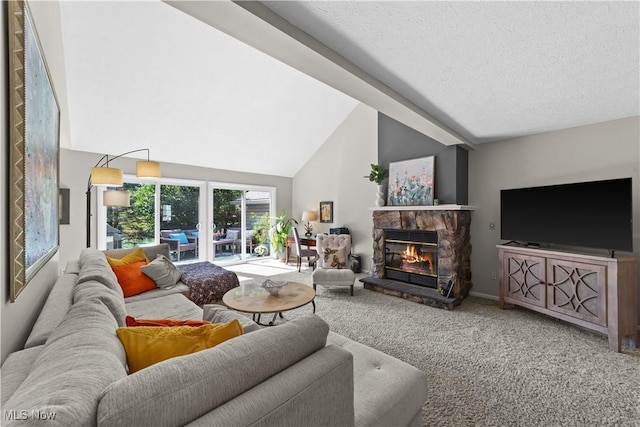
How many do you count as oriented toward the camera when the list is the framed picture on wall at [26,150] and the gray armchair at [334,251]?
1

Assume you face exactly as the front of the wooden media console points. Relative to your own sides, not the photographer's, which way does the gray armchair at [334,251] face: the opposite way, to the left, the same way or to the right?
to the left

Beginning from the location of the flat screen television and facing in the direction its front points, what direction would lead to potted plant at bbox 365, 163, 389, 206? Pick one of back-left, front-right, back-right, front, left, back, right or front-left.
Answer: front-right

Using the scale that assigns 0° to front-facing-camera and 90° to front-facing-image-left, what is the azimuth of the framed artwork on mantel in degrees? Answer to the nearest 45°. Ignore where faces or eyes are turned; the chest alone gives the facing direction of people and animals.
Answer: approximately 45°

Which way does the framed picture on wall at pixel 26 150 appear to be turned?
to the viewer's right

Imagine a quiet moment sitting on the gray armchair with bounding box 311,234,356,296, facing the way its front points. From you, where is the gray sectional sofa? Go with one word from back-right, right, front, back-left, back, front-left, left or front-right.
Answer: front

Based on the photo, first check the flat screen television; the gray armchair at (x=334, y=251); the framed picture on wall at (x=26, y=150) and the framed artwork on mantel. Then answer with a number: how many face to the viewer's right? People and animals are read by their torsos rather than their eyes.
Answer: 1

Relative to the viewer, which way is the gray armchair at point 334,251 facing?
toward the camera

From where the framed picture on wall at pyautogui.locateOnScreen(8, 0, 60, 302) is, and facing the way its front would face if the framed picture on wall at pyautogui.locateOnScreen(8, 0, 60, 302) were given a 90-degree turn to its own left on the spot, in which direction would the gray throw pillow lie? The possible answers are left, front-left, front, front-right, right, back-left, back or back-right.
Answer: front-right

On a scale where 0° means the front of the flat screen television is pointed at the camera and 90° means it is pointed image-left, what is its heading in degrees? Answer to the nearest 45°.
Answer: approximately 45°

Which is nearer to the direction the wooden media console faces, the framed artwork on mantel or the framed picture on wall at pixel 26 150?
the framed picture on wall

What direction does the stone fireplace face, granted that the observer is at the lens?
facing the viewer and to the left of the viewer

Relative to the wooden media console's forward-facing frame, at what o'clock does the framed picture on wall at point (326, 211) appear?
The framed picture on wall is roughly at 2 o'clock from the wooden media console.

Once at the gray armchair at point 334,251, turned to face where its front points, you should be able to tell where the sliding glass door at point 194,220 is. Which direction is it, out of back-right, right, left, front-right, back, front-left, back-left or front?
right

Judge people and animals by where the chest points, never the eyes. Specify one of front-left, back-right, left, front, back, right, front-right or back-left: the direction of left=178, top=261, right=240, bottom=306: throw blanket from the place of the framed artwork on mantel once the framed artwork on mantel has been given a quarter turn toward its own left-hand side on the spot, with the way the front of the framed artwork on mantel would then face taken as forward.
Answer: right

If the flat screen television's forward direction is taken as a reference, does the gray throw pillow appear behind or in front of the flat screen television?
in front
